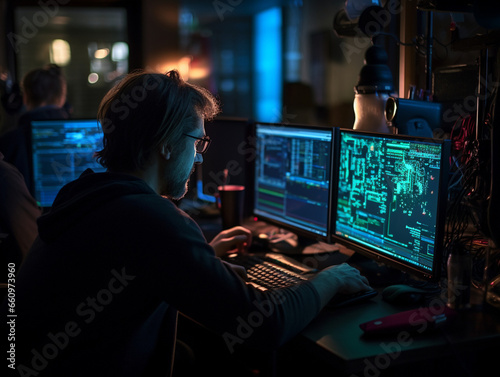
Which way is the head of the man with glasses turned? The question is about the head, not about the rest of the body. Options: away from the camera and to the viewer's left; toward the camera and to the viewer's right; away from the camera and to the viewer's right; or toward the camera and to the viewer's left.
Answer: away from the camera and to the viewer's right

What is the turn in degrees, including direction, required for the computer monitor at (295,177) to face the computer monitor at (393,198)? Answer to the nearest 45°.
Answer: approximately 90° to its left

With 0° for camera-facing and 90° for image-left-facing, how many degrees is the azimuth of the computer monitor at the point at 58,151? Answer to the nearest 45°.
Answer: approximately 0°

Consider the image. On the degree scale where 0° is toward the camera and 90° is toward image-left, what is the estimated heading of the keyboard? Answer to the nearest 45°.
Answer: approximately 45°

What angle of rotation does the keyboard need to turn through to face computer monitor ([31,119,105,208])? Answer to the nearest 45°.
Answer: approximately 90° to its right

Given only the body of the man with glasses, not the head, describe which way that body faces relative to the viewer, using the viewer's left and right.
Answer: facing away from the viewer and to the right of the viewer

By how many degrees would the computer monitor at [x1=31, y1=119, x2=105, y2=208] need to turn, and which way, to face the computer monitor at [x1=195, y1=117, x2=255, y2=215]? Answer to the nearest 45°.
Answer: approximately 90° to its left

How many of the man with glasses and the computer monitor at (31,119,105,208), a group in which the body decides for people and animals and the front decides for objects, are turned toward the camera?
1

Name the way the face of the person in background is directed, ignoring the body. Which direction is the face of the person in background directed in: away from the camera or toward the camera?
away from the camera
